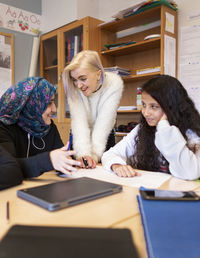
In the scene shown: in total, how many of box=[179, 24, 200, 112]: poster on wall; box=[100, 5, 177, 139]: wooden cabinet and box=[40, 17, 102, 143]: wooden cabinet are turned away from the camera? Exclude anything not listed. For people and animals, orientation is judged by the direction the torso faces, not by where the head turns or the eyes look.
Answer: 0

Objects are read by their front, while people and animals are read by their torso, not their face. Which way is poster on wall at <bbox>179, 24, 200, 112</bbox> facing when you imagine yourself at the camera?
facing the viewer and to the left of the viewer

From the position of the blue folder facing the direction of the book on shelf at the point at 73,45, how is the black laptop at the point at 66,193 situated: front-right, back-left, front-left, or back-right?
front-left

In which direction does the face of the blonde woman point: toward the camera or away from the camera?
toward the camera

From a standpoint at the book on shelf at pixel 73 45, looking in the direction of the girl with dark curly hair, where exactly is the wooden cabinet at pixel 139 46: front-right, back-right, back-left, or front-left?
front-left

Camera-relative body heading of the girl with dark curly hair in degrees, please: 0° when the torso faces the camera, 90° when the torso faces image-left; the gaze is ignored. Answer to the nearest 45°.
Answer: approximately 45°

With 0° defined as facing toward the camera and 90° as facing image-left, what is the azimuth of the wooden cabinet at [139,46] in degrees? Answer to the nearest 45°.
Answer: approximately 45°

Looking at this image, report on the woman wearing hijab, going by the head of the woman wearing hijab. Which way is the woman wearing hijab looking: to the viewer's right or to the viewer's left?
to the viewer's right

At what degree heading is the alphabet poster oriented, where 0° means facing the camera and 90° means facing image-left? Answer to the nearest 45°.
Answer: approximately 315°

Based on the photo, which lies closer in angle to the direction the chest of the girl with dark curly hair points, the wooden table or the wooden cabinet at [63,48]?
the wooden table
